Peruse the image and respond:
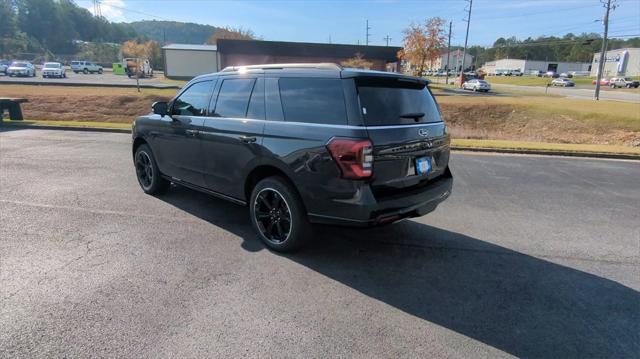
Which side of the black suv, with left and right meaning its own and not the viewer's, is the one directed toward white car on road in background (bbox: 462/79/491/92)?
right

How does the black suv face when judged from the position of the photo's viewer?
facing away from the viewer and to the left of the viewer

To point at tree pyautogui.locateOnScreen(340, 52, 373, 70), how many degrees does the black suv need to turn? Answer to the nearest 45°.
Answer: approximately 45° to its right

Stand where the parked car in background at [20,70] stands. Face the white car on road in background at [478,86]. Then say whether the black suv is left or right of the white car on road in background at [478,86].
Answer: right

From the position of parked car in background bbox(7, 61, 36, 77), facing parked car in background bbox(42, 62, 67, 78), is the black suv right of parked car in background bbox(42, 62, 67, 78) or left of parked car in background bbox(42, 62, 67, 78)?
right

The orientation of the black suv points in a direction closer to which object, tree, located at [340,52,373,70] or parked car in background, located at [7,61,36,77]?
the parked car in background
